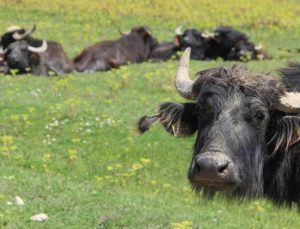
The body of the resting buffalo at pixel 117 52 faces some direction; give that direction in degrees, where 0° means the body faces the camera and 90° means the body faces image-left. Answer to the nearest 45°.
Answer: approximately 270°

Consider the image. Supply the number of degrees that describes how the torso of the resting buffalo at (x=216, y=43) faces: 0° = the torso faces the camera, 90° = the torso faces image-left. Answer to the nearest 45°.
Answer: approximately 90°

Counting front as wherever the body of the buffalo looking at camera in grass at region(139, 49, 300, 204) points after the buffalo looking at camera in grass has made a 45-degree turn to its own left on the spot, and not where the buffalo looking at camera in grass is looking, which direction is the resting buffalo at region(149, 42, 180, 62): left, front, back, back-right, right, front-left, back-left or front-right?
back

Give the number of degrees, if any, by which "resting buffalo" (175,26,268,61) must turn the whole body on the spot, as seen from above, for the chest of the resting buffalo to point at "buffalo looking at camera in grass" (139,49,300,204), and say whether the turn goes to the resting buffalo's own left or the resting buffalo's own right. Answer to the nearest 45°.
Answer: approximately 90° to the resting buffalo's own left

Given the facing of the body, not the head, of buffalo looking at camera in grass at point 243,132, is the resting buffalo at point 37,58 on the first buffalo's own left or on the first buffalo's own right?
on the first buffalo's own right

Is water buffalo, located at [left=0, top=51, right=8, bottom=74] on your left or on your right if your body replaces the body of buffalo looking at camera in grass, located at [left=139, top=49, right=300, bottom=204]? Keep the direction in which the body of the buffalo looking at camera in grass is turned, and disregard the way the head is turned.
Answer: on your right

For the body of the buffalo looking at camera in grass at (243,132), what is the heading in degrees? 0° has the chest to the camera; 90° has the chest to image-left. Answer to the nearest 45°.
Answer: approximately 45°

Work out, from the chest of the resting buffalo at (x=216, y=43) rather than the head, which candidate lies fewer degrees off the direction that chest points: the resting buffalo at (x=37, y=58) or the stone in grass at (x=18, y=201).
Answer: the resting buffalo

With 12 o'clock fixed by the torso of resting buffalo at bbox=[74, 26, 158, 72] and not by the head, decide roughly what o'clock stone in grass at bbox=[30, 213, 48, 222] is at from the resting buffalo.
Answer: The stone in grass is roughly at 3 o'clock from the resting buffalo.

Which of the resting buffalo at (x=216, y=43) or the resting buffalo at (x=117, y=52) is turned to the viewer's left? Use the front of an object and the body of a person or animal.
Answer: the resting buffalo at (x=216, y=43)
